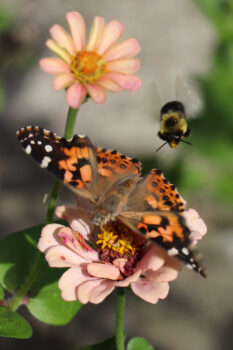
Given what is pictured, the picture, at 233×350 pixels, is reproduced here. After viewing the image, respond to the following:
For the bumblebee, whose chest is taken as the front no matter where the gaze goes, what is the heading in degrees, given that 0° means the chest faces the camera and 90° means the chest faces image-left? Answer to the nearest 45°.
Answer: approximately 0°
